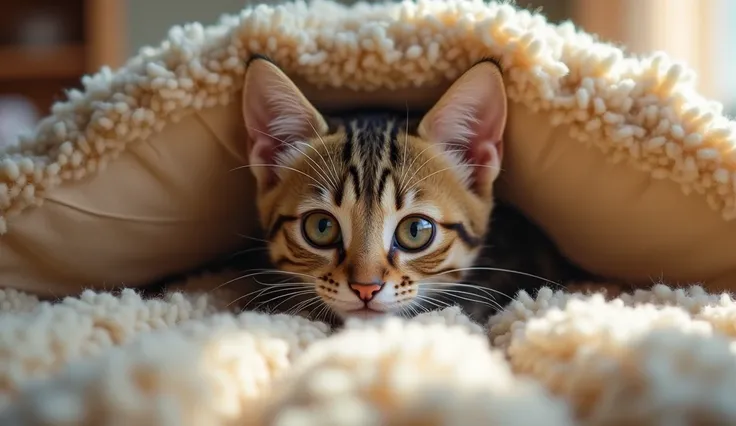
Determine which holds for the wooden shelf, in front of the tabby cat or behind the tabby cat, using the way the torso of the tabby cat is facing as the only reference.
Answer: behind

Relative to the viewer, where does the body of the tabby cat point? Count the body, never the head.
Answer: toward the camera
